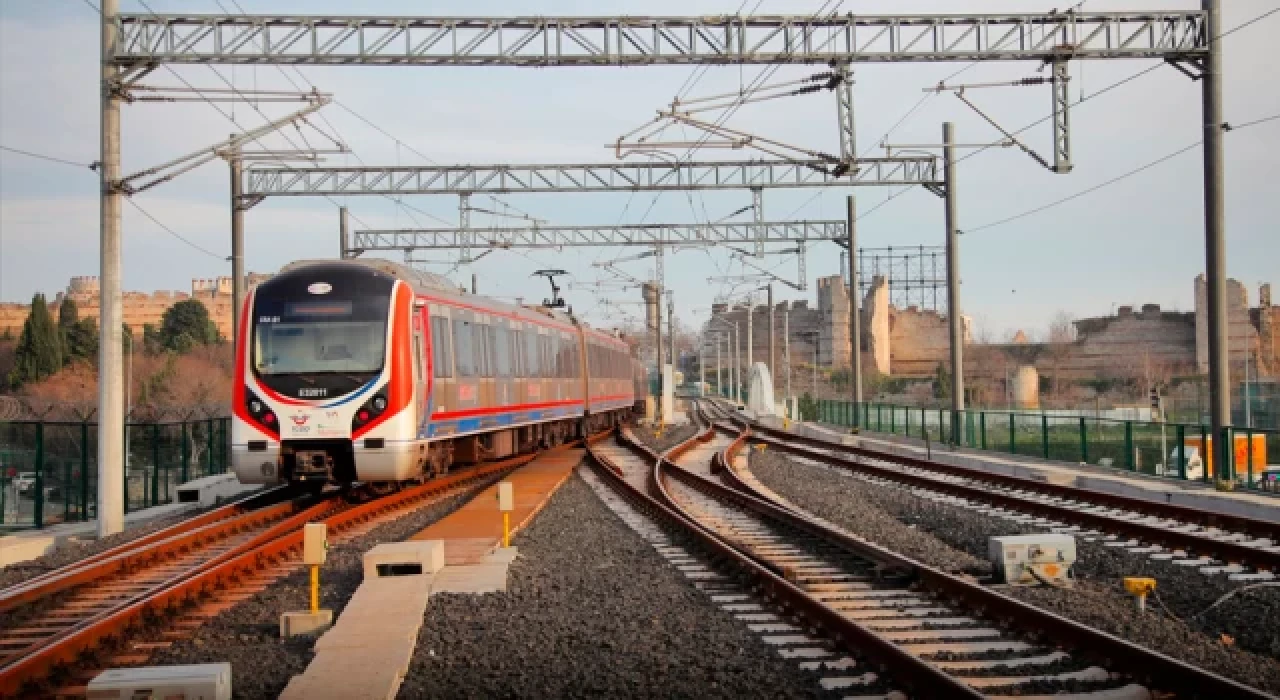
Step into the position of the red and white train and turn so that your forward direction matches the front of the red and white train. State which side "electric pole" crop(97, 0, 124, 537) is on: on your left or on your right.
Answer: on your right

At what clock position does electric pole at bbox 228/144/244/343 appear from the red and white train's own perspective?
The electric pole is roughly at 4 o'clock from the red and white train.

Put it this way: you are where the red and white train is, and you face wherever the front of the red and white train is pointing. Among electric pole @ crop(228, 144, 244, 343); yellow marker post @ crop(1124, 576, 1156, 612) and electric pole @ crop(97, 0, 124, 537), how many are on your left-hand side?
1

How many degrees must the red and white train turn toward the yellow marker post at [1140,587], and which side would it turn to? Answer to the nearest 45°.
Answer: approximately 90° to its left

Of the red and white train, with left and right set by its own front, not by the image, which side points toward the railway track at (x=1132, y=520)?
left

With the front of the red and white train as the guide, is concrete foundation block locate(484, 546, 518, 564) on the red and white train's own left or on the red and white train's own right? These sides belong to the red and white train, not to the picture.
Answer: on the red and white train's own left

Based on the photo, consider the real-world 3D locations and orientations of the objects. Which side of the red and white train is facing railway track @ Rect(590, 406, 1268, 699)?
left

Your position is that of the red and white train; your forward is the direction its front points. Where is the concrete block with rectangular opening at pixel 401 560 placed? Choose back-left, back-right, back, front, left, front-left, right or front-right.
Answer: front-left

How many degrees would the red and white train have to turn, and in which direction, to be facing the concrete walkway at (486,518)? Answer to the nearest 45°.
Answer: approximately 90° to its left

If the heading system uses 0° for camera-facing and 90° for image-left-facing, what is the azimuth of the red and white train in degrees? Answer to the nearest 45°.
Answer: approximately 45°
